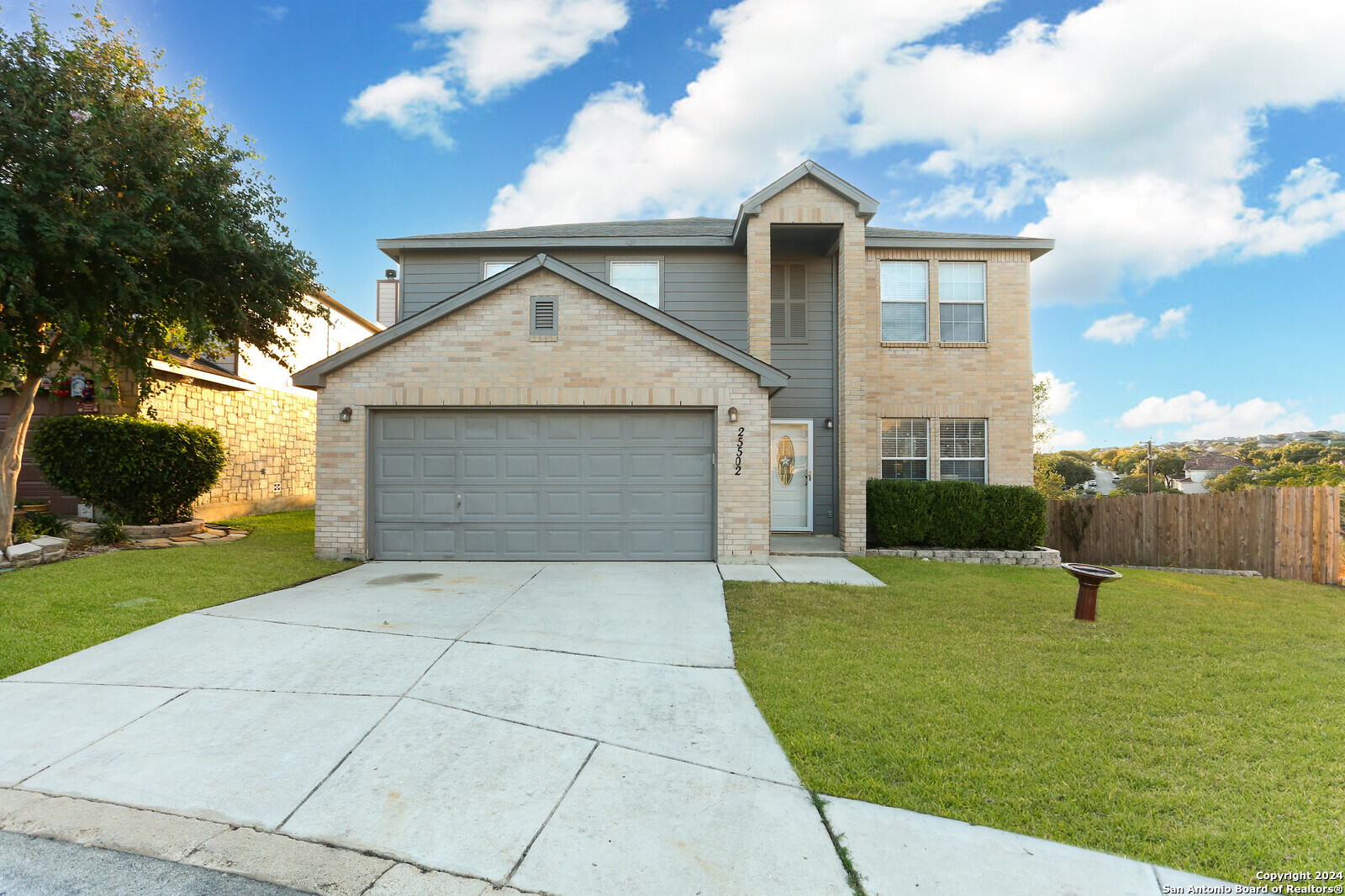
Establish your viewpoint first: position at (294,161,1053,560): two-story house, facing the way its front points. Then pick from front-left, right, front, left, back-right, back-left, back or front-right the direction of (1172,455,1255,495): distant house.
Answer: back-left

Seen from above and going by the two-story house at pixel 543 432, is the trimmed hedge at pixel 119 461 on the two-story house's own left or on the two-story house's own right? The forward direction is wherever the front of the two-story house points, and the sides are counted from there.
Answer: on the two-story house's own right

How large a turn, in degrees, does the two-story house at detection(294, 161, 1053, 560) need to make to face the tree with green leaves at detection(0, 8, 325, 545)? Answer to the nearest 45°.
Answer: approximately 90° to its right

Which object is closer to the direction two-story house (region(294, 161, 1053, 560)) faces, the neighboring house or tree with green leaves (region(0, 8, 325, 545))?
the tree with green leaves

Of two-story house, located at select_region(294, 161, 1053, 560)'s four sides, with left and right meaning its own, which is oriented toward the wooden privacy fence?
left

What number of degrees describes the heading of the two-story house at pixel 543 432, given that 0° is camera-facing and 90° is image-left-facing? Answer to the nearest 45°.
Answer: approximately 0°

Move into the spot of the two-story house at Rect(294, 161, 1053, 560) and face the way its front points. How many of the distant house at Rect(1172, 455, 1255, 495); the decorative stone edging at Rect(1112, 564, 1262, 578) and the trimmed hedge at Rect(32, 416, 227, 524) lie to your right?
1

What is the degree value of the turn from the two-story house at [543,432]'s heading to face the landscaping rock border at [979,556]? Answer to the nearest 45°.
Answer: approximately 90° to its left

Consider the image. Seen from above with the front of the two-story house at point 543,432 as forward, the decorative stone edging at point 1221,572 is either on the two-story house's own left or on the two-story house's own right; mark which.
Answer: on the two-story house's own left

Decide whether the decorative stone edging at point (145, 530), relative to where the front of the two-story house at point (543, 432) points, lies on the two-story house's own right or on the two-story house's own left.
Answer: on the two-story house's own right

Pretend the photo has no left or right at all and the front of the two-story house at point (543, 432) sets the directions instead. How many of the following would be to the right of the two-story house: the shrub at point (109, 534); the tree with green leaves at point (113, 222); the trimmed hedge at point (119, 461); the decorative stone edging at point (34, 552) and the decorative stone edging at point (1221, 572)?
4

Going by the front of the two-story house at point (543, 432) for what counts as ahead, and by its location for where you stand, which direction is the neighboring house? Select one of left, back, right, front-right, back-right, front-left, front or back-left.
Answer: back-right

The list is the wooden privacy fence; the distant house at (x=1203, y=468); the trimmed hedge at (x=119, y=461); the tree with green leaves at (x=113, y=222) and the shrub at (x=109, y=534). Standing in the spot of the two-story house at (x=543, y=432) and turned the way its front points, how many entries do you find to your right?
3

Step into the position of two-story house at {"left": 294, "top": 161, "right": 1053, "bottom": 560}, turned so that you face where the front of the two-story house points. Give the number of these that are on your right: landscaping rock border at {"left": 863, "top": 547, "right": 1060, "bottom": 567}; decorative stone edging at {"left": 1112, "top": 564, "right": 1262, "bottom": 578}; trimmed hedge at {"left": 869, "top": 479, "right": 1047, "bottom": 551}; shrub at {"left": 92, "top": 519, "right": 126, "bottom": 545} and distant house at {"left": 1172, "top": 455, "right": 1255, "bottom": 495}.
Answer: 1

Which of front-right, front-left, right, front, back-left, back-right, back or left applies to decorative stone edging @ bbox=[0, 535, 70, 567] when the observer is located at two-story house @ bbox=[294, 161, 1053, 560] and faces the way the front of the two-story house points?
right
